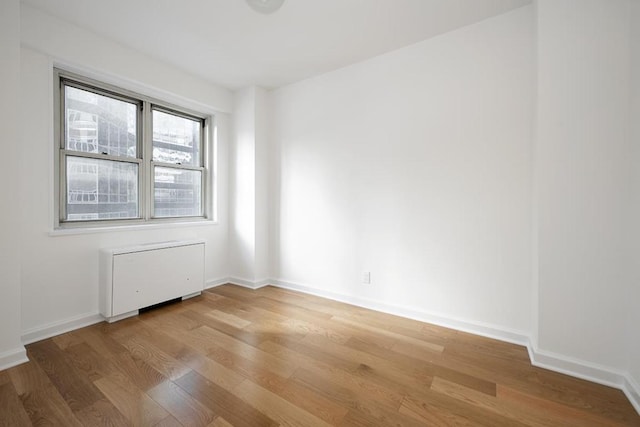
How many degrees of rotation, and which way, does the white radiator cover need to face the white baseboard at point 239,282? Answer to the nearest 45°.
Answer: approximately 45° to its left

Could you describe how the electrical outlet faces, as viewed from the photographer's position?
facing the viewer and to the left of the viewer

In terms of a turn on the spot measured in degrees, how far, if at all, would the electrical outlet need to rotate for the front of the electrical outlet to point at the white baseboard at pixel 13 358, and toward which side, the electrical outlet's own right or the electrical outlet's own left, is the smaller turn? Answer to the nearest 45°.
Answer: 0° — it already faces it

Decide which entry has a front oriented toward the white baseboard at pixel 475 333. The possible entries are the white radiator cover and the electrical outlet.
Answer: the white radiator cover

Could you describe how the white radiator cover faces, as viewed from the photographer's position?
facing the viewer and to the right of the viewer

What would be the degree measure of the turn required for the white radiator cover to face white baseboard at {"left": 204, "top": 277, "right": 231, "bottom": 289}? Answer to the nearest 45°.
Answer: approximately 90° to its left

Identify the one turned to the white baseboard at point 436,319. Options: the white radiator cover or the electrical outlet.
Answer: the white radiator cover

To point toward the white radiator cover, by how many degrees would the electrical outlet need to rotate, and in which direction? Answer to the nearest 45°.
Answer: approximately 45° to its right

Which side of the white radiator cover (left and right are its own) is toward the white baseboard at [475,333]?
front

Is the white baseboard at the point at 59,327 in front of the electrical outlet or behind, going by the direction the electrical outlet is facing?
in front

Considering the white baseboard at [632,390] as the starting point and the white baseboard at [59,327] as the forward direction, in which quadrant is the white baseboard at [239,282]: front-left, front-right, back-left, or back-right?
front-right

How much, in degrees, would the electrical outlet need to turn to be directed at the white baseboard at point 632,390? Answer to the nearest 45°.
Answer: approximately 90° to its left

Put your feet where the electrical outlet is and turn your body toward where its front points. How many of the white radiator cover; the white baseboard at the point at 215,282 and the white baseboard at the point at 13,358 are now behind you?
0

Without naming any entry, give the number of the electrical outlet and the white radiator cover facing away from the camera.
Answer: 0

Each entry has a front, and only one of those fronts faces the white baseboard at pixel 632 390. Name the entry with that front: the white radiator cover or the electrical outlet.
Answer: the white radiator cover

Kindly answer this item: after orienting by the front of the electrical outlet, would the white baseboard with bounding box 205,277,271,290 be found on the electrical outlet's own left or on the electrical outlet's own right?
on the electrical outlet's own right

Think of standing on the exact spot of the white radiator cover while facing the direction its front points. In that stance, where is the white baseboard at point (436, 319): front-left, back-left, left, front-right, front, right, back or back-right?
front

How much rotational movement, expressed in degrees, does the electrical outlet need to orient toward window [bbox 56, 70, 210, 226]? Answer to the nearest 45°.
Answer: approximately 45° to its right

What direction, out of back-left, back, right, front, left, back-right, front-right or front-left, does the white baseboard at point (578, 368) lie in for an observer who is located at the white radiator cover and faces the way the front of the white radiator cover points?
front
